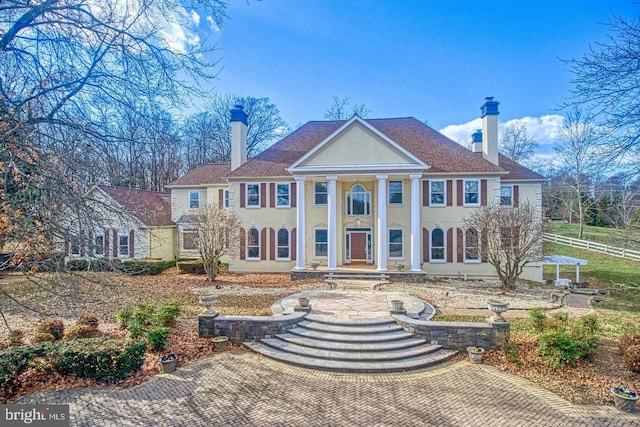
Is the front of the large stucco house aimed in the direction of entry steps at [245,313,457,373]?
yes

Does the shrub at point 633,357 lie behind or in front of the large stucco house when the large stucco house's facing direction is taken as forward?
in front

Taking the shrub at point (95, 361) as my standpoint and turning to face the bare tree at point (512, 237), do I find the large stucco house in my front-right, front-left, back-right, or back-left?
front-left

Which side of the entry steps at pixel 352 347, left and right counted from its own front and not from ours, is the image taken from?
front

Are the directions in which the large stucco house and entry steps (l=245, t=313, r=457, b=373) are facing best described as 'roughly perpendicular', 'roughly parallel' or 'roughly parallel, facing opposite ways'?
roughly parallel

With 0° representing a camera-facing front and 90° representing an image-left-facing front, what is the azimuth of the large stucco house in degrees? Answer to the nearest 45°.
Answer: approximately 0°

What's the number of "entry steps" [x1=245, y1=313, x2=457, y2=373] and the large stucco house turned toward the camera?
2

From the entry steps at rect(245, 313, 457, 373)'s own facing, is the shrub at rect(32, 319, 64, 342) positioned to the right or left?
on its right

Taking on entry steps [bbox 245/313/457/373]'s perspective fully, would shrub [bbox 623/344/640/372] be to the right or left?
on its left
